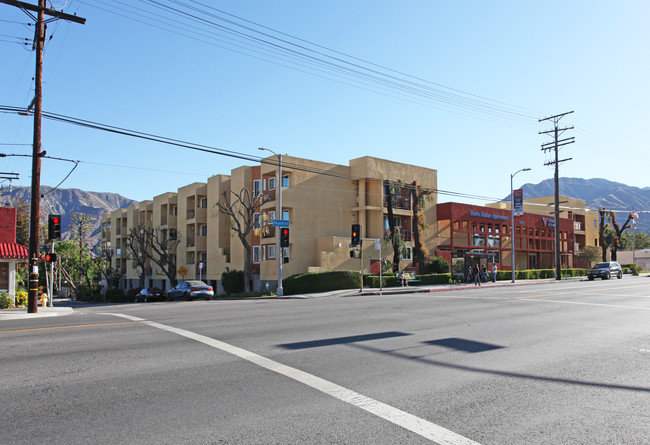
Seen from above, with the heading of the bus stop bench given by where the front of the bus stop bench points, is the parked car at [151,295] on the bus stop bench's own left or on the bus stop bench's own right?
on the bus stop bench's own right

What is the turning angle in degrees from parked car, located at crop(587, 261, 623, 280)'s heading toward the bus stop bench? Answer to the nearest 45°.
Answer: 0° — it already faces it

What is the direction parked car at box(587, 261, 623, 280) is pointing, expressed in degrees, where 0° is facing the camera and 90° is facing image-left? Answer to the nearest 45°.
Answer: approximately 45°

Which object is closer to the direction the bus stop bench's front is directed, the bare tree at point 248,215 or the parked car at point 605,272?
the bare tree

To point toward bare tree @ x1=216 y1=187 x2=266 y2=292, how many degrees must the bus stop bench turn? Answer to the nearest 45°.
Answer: approximately 90° to its right

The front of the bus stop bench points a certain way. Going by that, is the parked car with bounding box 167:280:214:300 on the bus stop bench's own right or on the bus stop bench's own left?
on the bus stop bench's own right

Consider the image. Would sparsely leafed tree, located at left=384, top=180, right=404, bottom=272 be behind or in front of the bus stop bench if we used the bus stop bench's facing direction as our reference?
behind

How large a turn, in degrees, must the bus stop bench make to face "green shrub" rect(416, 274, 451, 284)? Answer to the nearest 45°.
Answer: approximately 135° to its left

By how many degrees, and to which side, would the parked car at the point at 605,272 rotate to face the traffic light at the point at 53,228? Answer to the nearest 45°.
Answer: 0° — it already faces it

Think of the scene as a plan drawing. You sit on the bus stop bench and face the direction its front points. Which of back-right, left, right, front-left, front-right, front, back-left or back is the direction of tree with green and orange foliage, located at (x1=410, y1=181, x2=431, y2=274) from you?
back

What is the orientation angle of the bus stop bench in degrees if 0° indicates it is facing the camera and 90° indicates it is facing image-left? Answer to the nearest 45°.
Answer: approximately 0°

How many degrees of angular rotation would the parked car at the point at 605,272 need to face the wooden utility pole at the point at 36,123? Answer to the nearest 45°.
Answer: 0° — it already faces it
